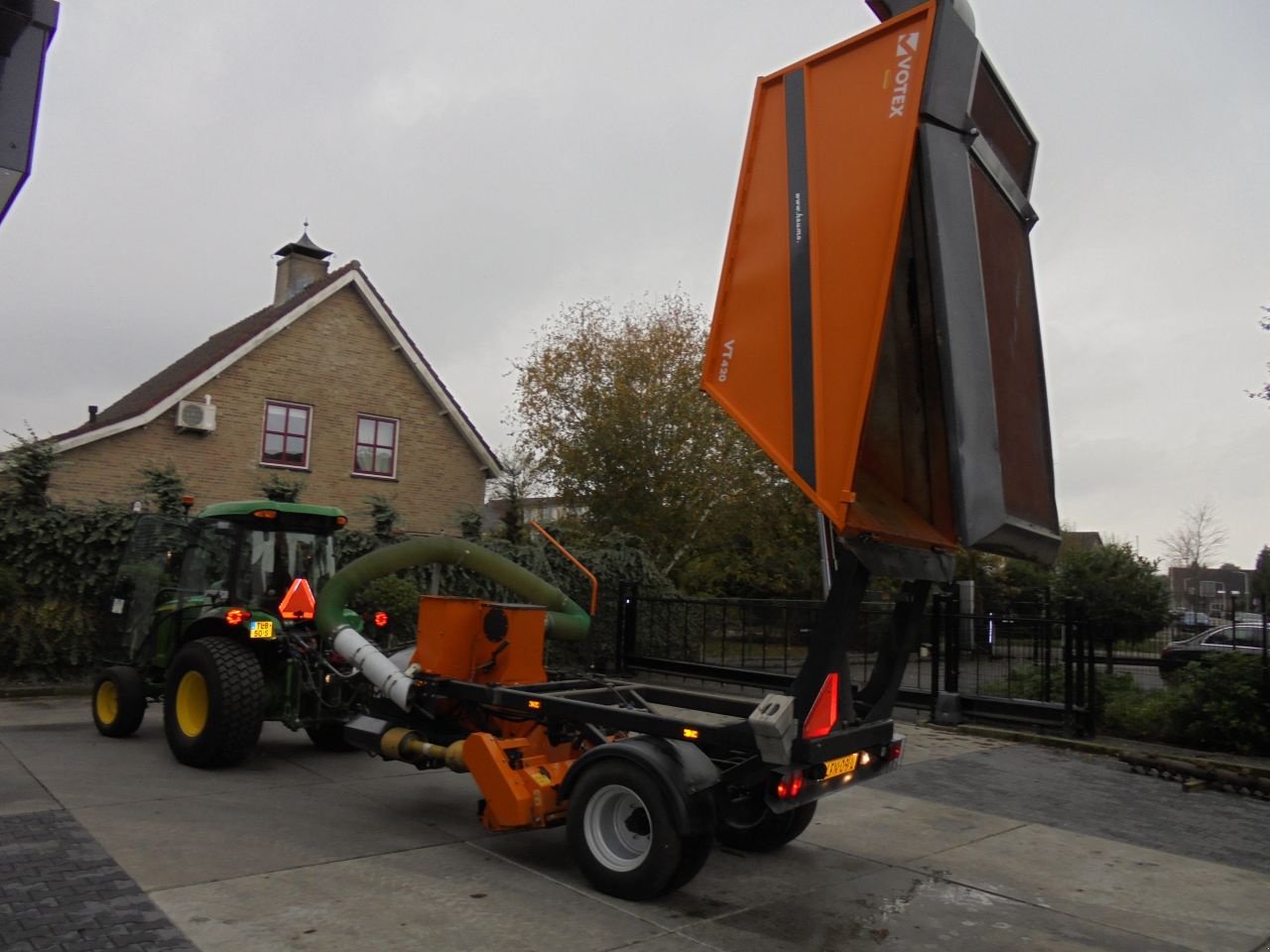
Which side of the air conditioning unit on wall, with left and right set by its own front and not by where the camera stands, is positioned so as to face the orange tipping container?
front

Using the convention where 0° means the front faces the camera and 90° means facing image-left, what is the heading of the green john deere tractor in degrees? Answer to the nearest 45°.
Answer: approximately 135°

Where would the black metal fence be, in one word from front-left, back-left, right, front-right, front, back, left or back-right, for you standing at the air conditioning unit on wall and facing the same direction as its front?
front-left

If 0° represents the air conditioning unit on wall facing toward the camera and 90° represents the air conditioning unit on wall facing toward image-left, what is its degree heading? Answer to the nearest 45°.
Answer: approximately 0°

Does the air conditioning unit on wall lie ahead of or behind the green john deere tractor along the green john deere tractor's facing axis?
ahead

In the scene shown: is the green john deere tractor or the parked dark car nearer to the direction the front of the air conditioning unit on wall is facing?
the green john deere tractor

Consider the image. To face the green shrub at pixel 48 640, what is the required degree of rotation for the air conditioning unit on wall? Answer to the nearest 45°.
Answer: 0° — it already faces it

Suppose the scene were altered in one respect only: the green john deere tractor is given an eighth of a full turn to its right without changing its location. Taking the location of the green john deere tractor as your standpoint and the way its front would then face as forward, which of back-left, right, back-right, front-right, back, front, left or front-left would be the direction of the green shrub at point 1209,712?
right

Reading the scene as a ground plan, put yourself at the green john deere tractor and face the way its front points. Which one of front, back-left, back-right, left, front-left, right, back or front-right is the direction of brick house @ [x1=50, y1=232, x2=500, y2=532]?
front-right

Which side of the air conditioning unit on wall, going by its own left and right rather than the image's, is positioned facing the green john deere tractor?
front

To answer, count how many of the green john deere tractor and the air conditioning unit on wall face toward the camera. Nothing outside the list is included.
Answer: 1

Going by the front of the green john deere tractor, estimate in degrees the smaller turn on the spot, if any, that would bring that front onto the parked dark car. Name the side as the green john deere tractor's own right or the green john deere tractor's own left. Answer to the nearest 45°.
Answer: approximately 135° to the green john deere tractor's own right

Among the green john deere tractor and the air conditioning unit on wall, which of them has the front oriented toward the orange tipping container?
the air conditioning unit on wall
